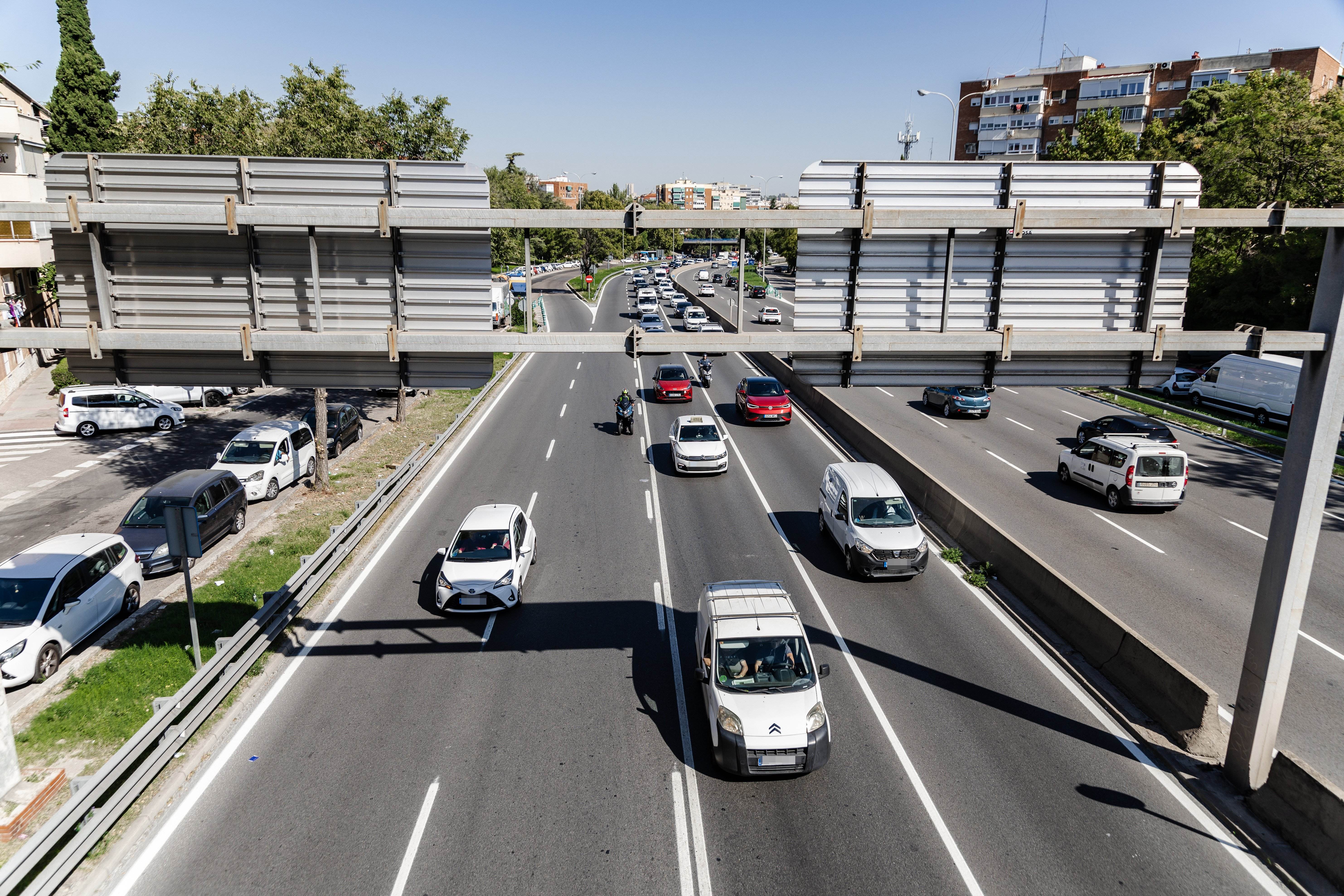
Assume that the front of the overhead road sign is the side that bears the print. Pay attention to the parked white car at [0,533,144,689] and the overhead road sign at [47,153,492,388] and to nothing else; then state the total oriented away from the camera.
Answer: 1

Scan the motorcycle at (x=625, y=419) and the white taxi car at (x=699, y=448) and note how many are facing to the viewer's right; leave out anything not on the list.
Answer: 0

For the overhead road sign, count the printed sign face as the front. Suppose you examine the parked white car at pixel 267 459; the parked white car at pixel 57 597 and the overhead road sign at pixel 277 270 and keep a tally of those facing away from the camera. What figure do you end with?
1

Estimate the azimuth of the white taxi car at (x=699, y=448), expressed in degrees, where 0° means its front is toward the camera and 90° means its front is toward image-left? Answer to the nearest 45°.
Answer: approximately 0°

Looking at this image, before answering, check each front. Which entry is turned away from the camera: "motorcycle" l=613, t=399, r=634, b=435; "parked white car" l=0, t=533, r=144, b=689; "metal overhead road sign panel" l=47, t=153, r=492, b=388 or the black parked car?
the metal overhead road sign panel

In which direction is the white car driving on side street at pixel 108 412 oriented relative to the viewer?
to the viewer's right

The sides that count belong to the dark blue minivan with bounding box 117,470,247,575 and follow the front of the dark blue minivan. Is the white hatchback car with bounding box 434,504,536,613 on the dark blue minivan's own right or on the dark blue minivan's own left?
on the dark blue minivan's own left

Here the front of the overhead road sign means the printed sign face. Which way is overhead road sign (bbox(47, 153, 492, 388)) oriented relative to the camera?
away from the camera

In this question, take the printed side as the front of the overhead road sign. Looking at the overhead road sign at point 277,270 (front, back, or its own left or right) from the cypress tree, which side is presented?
front

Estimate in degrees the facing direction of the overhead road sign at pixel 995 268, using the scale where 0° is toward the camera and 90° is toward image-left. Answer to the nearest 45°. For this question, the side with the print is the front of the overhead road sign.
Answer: approximately 180°

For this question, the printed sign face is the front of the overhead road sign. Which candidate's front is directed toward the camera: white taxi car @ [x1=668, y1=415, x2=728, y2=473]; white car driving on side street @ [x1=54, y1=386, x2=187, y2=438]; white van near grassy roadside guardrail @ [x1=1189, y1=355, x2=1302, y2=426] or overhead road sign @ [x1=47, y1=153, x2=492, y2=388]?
the white taxi car
